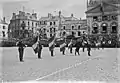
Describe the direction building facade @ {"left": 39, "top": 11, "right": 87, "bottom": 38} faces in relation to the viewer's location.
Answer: facing the viewer

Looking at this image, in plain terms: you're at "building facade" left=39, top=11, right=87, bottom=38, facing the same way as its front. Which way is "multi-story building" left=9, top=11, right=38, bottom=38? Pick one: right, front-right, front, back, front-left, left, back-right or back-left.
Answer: right

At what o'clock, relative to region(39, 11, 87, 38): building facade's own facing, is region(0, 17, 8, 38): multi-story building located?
The multi-story building is roughly at 3 o'clock from the building facade.
